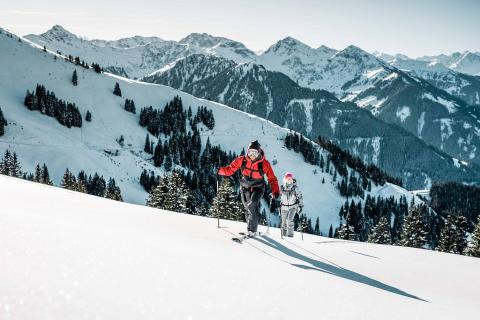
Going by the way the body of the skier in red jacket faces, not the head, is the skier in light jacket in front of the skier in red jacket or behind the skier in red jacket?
behind

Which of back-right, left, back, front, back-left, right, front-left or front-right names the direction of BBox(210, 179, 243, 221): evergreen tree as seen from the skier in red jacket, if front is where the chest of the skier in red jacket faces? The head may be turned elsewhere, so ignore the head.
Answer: back

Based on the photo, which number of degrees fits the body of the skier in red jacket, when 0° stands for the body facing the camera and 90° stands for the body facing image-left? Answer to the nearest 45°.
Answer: approximately 0°

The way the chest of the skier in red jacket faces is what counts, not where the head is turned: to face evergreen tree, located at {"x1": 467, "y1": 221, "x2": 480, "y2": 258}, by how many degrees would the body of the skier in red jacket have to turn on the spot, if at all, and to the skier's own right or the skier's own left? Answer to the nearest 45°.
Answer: approximately 135° to the skier's own left
